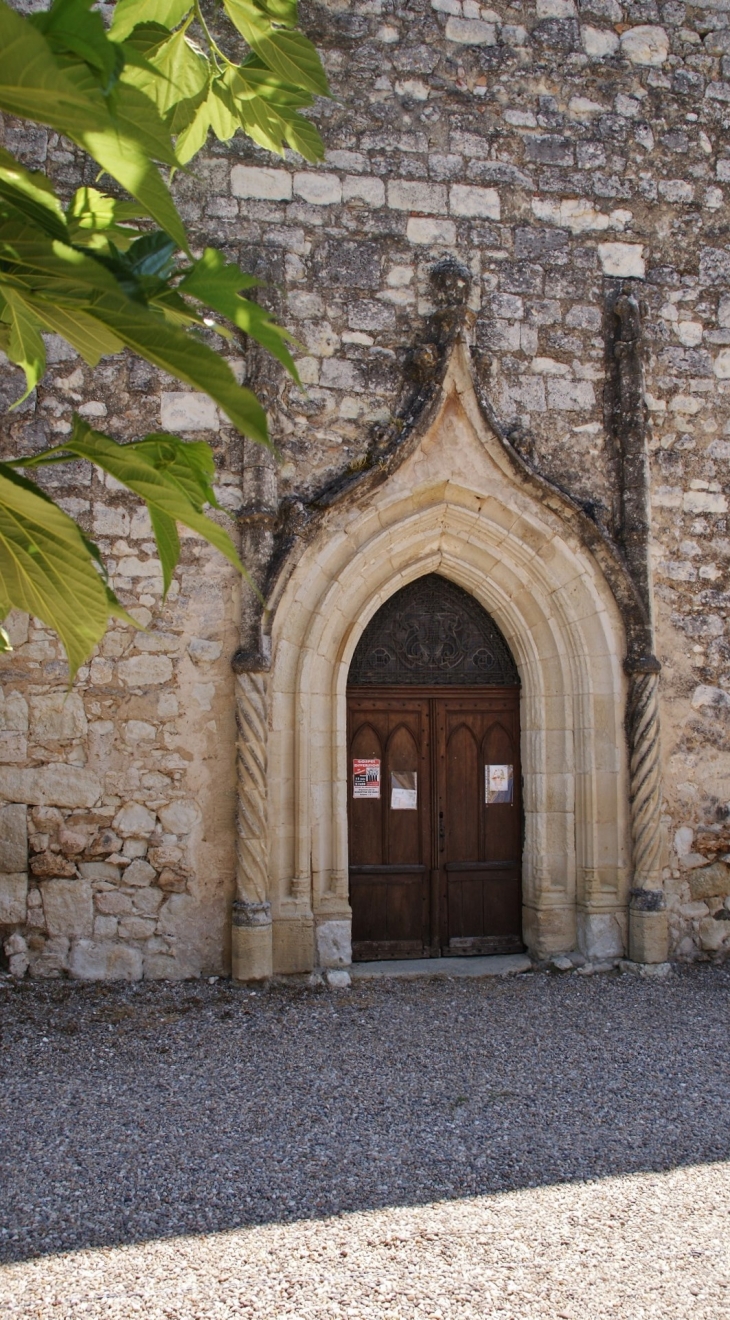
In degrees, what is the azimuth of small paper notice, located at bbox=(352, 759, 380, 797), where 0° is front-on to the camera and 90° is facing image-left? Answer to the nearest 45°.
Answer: approximately 0°

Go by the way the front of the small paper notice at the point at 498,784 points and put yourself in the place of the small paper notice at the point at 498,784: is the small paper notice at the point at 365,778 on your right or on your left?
on your right

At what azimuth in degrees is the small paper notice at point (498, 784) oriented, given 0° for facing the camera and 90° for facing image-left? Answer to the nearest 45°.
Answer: approximately 0°

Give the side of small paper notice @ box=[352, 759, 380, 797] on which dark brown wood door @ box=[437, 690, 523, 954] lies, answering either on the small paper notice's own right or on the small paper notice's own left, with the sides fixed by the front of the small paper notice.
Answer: on the small paper notice's own left

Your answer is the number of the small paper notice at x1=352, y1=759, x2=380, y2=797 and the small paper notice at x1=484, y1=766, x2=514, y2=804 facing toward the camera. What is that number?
2
